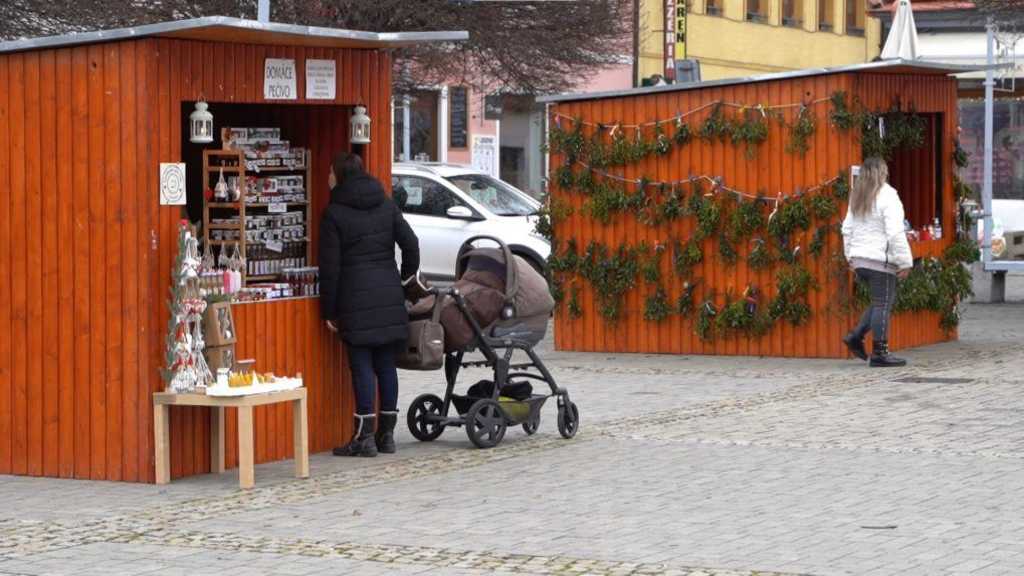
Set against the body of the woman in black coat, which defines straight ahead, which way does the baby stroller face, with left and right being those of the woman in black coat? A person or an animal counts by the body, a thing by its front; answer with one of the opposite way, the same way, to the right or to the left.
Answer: to the right

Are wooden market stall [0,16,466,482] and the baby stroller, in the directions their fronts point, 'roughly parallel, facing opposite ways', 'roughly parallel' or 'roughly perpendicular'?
roughly perpendicular

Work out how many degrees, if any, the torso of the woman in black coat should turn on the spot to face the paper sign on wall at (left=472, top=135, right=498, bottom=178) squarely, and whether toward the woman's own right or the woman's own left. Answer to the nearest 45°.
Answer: approximately 45° to the woman's own right

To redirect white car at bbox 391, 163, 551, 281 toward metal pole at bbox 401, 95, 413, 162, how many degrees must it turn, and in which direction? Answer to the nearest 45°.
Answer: approximately 135° to its left

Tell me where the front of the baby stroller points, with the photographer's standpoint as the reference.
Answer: facing away from the viewer and to the right of the viewer

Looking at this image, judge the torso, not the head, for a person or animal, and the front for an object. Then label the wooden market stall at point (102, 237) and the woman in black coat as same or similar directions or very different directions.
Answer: very different directions

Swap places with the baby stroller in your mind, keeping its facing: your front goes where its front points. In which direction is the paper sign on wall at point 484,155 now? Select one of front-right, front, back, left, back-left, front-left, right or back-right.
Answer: front-left

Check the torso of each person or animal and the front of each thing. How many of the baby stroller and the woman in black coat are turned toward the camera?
0

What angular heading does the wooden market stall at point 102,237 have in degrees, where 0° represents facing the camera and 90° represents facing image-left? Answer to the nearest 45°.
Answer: approximately 315°

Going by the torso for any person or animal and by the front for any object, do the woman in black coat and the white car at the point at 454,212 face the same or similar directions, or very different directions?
very different directions

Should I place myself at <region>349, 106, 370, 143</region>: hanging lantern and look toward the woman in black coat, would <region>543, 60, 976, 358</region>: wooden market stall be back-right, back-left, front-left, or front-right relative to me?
back-left

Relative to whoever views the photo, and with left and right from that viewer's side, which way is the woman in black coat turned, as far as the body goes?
facing away from the viewer and to the left of the viewer

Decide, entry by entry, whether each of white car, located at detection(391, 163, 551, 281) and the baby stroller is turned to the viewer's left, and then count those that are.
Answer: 0

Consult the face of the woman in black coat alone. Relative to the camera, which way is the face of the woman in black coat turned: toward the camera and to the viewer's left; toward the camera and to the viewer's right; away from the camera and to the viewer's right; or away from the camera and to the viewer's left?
away from the camera and to the viewer's left

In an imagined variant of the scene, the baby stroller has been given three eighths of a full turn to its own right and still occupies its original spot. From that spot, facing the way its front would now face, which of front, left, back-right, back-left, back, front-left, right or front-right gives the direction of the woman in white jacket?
back-left

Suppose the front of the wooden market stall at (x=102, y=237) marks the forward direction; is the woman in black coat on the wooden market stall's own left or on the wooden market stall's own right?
on the wooden market stall's own left
